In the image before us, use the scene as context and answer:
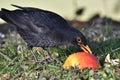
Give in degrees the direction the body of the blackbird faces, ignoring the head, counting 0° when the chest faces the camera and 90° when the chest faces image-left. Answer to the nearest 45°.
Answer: approximately 270°

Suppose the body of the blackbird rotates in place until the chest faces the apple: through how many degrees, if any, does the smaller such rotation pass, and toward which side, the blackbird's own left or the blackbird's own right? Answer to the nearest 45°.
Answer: approximately 45° to the blackbird's own right
